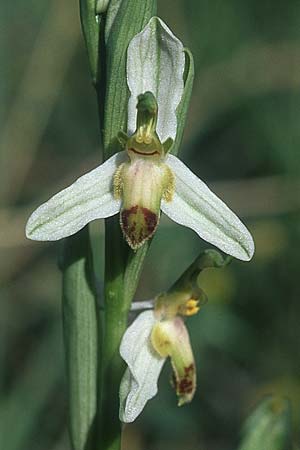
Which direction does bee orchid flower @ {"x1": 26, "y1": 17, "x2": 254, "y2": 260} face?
toward the camera
